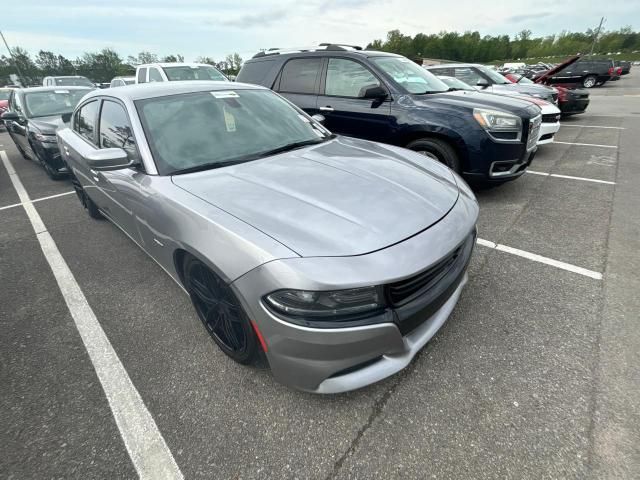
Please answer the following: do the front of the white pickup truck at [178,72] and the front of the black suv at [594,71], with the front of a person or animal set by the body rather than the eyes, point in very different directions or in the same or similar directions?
very different directions

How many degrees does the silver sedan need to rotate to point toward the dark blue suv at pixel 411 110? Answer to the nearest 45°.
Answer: approximately 90° to its left

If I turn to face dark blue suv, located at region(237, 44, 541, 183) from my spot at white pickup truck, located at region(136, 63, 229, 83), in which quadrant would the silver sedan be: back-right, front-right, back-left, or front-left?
front-right

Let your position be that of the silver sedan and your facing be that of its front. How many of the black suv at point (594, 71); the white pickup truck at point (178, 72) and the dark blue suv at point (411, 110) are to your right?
0

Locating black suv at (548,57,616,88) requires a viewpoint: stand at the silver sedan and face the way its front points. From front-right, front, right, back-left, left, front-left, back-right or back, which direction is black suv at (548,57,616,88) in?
left

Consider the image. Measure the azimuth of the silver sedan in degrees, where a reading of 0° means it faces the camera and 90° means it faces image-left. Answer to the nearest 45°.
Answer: approximately 315°

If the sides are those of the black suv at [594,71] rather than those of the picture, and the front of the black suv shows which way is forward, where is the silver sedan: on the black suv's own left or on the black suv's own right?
on the black suv's own left

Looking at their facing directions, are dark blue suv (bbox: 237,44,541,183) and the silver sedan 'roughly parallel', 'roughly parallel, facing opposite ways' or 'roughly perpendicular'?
roughly parallel

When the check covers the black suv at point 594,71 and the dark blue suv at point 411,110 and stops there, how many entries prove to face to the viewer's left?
1

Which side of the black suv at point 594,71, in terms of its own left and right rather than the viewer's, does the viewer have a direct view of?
left

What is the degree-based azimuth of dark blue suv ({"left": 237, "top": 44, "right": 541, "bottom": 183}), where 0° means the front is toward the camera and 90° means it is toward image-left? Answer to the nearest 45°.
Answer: approximately 315°

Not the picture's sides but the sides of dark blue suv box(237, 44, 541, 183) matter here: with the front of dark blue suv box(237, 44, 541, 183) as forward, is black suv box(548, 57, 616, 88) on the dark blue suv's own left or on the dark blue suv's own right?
on the dark blue suv's own left
